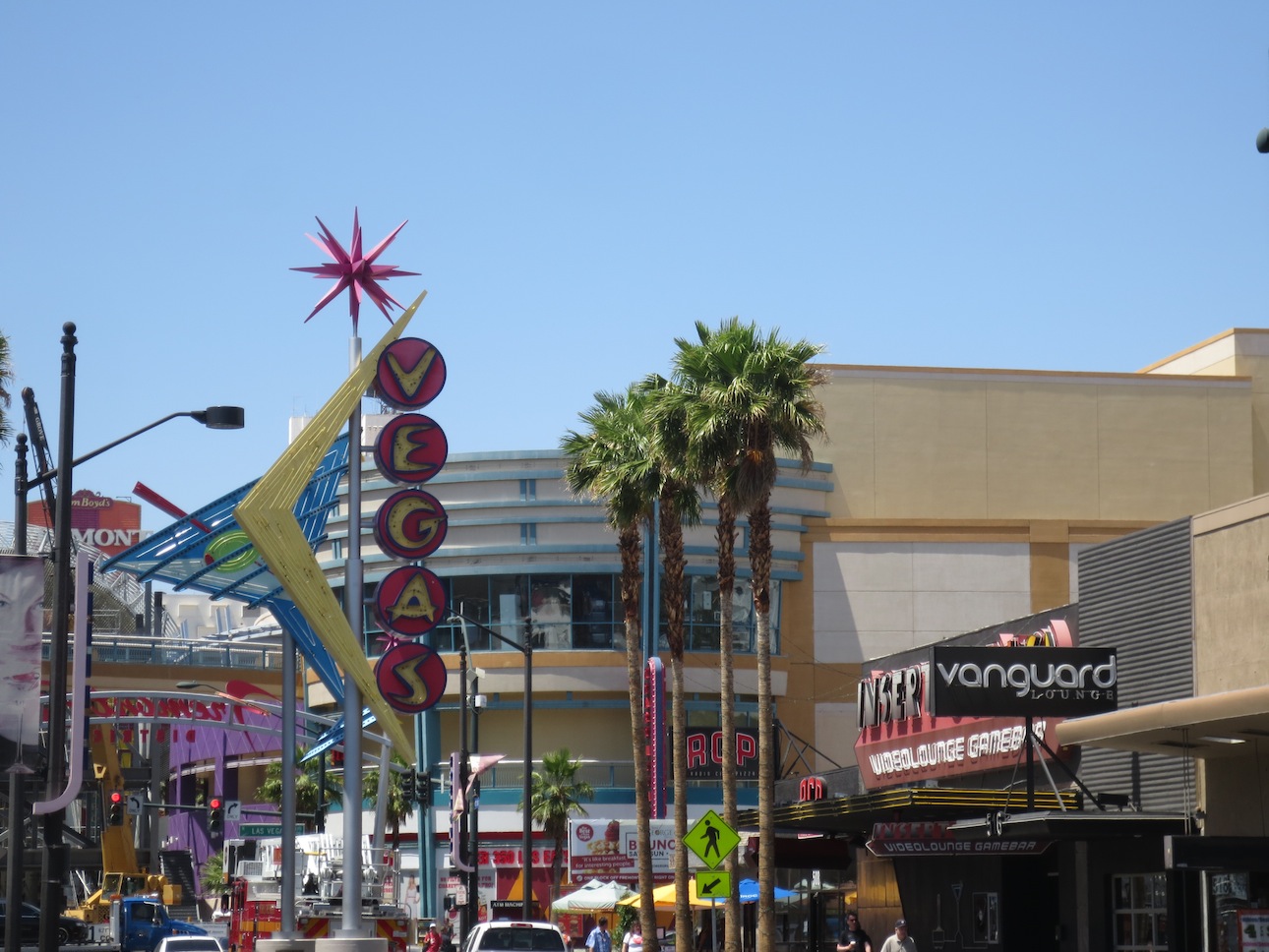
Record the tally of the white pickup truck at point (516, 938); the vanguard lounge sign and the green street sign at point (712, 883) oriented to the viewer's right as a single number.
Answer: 0

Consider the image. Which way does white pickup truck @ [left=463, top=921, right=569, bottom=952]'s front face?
away from the camera

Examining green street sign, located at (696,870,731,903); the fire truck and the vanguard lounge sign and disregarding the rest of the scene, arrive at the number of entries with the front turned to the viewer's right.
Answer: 0

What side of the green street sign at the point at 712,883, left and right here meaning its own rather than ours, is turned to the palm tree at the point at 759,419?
back

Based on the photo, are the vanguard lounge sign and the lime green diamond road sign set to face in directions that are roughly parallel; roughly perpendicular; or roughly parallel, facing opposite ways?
roughly parallel

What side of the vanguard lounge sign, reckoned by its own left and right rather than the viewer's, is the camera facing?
front

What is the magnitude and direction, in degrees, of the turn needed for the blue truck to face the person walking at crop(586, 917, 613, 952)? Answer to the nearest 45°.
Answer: approximately 45° to its right

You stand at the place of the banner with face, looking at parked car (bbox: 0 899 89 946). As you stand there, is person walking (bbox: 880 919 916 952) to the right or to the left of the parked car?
right

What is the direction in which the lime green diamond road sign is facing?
toward the camera

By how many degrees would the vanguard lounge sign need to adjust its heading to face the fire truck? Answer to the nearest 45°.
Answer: approximately 135° to its right

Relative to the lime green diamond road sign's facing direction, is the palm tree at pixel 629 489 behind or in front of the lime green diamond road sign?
behind

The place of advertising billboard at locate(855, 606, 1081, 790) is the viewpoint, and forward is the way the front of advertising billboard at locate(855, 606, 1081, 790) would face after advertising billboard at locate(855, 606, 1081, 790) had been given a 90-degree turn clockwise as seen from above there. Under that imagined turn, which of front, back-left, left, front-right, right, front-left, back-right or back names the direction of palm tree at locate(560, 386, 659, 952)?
front
